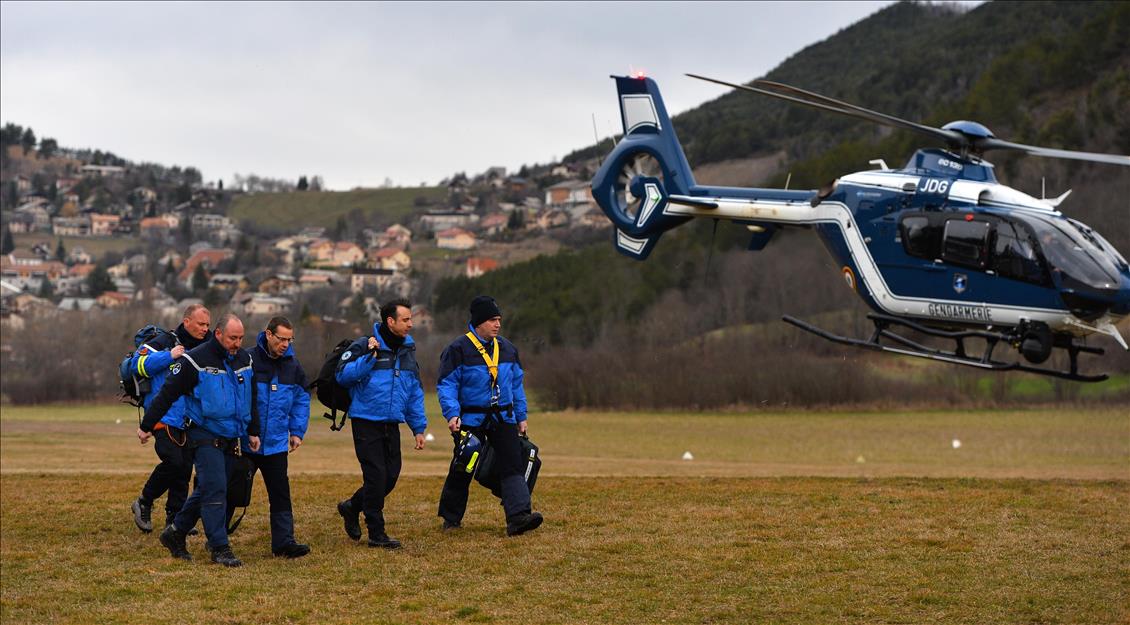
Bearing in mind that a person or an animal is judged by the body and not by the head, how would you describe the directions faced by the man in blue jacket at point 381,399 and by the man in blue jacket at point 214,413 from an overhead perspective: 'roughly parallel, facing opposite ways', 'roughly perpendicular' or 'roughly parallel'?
roughly parallel

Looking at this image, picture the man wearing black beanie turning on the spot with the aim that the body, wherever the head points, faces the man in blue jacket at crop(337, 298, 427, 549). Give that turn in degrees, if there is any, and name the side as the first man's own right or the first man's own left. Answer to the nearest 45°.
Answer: approximately 135° to the first man's own right

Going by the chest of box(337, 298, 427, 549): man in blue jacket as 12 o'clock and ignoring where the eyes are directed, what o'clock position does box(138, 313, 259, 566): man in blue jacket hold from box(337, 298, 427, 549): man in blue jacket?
box(138, 313, 259, 566): man in blue jacket is roughly at 4 o'clock from box(337, 298, 427, 549): man in blue jacket.

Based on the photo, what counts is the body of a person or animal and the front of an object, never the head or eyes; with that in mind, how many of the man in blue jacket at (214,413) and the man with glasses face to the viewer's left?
0

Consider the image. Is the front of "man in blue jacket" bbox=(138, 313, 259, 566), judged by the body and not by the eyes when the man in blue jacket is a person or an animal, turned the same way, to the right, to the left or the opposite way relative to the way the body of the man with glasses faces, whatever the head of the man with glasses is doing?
the same way

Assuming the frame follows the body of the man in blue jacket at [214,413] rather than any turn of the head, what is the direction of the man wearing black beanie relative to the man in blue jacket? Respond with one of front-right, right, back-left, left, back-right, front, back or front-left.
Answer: front-left

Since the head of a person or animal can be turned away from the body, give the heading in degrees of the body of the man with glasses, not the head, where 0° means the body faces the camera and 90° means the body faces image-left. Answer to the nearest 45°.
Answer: approximately 315°

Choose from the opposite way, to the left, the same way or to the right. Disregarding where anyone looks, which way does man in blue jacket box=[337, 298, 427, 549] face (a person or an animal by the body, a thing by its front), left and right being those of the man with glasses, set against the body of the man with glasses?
the same way

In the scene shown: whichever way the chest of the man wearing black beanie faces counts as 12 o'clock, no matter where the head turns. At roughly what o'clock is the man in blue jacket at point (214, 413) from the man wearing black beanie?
The man in blue jacket is roughly at 4 o'clock from the man wearing black beanie.

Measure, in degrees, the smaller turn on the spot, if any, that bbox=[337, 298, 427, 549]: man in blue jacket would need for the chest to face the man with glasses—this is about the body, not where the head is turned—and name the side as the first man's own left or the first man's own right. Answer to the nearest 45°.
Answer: approximately 135° to the first man's own right

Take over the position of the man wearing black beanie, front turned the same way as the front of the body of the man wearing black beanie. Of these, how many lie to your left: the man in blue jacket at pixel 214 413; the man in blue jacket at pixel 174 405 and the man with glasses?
0

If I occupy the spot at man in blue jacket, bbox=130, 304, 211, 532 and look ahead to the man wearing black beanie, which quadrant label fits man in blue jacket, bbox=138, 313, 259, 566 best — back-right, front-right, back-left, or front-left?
front-right

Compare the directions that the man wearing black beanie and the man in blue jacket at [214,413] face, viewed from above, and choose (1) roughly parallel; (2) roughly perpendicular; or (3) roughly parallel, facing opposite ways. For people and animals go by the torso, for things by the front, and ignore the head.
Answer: roughly parallel

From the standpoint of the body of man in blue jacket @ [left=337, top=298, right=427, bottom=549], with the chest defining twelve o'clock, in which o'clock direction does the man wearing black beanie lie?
The man wearing black beanie is roughly at 10 o'clock from the man in blue jacket.

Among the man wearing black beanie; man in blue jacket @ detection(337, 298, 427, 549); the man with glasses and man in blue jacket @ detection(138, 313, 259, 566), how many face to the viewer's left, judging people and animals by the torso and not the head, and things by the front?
0

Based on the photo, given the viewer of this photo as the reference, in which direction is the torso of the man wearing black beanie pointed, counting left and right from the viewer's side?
facing the viewer and to the right of the viewer

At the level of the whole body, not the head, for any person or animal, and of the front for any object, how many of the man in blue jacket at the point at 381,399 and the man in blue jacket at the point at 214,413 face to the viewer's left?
0
